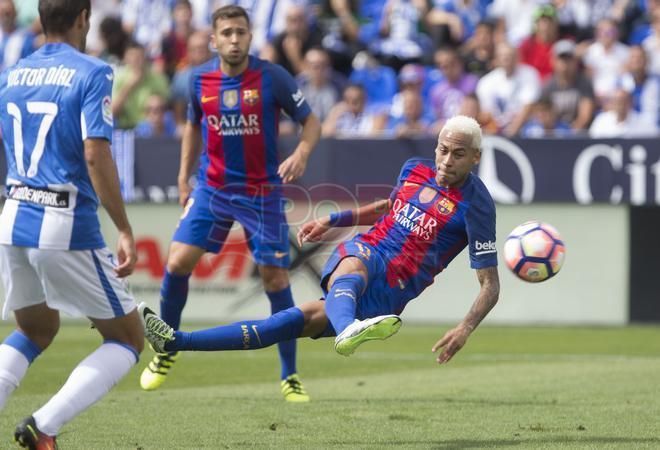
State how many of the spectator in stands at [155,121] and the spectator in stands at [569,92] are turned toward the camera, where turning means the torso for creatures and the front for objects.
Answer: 2

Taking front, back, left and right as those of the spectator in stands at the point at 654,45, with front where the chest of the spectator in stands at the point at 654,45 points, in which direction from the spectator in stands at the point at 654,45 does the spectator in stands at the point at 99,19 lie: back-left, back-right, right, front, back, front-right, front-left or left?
right

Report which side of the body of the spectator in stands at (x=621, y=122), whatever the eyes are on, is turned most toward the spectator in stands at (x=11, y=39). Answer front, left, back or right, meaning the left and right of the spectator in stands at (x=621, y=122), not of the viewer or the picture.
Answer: right

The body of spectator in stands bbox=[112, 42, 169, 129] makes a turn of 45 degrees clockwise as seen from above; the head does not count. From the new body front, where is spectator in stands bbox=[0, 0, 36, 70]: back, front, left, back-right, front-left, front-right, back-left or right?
right

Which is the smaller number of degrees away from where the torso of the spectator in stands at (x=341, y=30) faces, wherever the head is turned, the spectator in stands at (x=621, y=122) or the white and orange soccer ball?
the white and orange soccer ball

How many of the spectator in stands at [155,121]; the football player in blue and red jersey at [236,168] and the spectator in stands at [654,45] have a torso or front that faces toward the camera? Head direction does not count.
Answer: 3

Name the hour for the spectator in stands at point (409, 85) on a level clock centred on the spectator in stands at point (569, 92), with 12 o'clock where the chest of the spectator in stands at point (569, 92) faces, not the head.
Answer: the spectator in stands at point (409, 85) is roughly at 3 o'clock from the spectator in stands at point (569, 92).

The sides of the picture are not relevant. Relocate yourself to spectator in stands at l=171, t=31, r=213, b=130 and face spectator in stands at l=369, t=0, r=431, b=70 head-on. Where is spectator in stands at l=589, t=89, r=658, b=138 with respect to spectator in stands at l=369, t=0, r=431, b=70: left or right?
right

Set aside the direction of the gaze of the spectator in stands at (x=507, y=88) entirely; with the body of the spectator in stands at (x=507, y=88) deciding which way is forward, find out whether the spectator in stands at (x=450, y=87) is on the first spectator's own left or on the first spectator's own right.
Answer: on the first spectator's own right

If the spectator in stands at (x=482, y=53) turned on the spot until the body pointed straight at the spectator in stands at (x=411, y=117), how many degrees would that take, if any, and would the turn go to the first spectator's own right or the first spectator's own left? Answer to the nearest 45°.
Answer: approximately 45° to the first spectator's own right

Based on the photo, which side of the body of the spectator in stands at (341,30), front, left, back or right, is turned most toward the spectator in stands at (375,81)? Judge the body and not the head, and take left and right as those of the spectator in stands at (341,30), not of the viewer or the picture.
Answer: front
